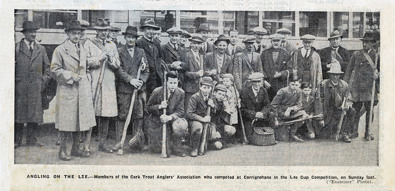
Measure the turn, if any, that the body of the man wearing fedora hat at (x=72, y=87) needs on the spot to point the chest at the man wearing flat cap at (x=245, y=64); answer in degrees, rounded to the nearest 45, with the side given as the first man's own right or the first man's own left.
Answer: approximately 45° to the first man's own left

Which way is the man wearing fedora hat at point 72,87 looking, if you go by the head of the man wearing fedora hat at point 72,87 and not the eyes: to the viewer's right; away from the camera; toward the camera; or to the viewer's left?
toward the camera

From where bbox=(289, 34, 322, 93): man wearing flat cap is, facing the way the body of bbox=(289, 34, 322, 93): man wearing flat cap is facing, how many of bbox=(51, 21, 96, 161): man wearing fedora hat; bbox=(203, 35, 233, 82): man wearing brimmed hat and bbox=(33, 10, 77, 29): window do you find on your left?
0

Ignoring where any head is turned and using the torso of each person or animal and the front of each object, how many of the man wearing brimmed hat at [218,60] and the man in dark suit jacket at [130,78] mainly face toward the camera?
2

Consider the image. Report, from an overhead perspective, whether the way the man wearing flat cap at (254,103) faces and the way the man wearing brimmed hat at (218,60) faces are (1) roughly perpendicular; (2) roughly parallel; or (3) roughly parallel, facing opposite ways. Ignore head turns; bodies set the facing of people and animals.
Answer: roughly parallel

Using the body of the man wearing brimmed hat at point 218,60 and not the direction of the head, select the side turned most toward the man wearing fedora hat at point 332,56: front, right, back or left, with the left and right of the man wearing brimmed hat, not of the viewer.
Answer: left

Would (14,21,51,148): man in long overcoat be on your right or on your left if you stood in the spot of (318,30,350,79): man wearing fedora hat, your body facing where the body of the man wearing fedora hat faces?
on your right

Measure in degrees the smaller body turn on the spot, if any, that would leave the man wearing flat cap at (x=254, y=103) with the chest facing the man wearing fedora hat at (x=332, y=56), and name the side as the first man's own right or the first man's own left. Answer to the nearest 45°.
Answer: approximately 90° to the first man's own left

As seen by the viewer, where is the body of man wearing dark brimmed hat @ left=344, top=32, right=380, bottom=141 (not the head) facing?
toward the camera

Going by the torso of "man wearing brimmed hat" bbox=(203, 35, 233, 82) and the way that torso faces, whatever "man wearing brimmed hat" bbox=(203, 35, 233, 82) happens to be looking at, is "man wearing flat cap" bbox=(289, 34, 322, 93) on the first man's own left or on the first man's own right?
on the first man's own left

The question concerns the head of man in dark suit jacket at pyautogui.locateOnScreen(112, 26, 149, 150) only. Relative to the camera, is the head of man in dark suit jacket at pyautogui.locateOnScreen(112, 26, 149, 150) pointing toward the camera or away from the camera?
toward the camera

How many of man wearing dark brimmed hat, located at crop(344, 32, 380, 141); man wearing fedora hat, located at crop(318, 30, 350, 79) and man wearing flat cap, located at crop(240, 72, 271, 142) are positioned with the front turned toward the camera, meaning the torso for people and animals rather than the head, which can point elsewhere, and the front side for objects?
3

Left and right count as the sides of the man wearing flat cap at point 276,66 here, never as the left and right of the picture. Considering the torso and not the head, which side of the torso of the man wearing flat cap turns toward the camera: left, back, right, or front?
front

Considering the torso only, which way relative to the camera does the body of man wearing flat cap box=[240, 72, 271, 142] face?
toward the camera

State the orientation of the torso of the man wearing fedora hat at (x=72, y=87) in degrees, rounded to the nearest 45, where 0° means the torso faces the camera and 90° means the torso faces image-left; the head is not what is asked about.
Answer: approximately 315°

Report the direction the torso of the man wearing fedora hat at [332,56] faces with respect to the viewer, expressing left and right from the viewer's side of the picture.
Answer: facing the viewer

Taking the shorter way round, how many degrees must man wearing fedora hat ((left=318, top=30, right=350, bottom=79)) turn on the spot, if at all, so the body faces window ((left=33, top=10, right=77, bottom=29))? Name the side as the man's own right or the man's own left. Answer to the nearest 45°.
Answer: approximately 90° to the man's own right

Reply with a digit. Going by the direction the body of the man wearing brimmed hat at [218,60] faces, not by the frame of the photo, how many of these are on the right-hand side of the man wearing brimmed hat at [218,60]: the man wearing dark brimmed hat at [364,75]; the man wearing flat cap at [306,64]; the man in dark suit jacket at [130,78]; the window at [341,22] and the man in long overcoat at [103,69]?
2
